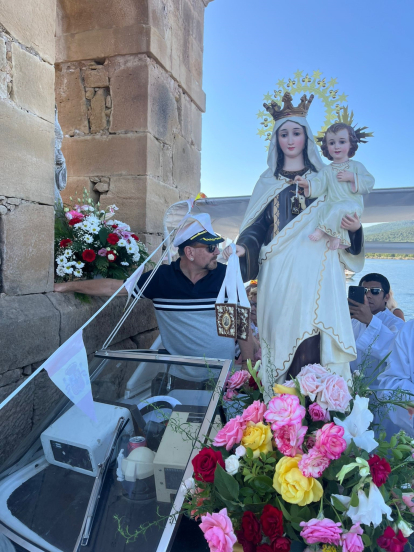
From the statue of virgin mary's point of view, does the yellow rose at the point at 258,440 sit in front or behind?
in front

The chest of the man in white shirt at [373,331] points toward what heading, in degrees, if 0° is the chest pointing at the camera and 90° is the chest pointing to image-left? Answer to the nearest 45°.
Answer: approximately 45°

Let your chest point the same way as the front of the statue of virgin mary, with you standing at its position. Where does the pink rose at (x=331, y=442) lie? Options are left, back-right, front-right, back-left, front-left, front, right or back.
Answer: front

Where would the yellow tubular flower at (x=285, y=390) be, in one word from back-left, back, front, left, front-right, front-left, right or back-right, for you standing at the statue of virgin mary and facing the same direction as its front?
front

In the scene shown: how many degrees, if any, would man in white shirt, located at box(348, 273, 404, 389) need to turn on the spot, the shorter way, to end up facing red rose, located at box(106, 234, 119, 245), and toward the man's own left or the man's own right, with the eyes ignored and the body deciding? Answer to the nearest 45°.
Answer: approximately 45° to the man's own right

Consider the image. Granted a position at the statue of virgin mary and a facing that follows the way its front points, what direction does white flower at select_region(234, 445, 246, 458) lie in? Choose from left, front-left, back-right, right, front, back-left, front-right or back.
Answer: front

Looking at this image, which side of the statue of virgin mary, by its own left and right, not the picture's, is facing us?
front

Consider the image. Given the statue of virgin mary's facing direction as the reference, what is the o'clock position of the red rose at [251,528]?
The red rose is roughly at 12 o'clock from the statue of virgin mary.

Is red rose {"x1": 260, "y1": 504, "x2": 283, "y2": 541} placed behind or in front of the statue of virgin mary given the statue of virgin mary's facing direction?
in front

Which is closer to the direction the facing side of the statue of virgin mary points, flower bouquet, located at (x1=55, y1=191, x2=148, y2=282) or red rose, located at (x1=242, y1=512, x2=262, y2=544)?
the red rose

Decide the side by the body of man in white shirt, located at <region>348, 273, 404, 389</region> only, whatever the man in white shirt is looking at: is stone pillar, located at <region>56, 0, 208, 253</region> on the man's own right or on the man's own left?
on the man's own right

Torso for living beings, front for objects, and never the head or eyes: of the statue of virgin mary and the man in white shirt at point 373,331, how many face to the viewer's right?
0

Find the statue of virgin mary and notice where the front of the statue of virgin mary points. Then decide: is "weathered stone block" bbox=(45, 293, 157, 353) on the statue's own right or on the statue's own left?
on the statue's own right

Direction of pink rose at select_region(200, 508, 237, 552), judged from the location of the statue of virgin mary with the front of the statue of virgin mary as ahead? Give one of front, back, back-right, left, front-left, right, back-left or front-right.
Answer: front

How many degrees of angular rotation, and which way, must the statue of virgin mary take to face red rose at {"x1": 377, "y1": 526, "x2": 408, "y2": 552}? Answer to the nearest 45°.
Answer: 0° — it already faces it
